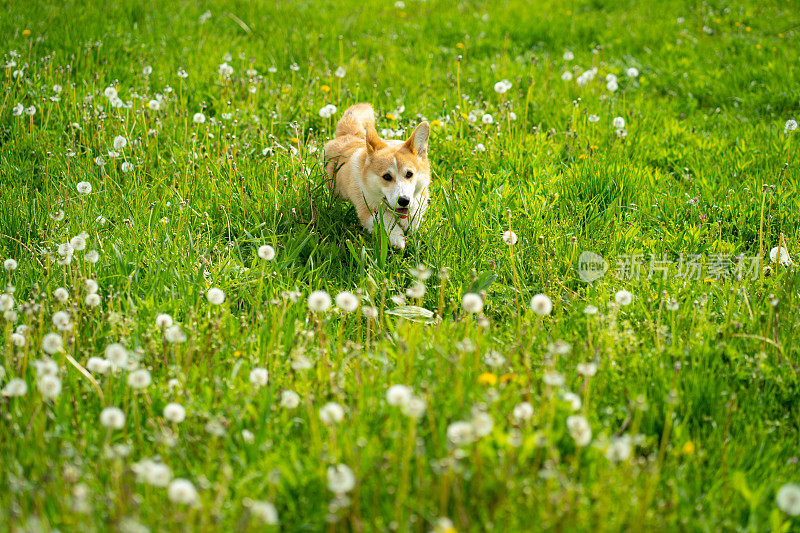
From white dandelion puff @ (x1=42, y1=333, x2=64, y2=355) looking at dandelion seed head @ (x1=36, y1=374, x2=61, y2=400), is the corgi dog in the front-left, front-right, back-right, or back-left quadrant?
back-left

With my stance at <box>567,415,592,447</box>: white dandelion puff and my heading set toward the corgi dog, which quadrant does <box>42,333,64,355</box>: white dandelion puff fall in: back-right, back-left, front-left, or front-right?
front-left

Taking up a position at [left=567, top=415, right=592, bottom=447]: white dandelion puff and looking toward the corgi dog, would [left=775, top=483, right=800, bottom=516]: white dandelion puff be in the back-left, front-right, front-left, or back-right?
back-right

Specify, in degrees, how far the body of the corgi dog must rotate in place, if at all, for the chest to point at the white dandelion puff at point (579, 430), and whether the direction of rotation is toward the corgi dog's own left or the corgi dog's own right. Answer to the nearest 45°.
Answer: approximately 45° to the corgi dog's own right

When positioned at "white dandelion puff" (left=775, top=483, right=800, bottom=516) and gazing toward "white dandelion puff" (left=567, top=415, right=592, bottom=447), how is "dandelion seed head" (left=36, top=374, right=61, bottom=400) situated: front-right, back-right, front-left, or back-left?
front-left

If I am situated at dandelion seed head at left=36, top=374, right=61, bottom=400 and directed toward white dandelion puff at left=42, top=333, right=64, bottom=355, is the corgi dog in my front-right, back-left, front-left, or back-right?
front-right

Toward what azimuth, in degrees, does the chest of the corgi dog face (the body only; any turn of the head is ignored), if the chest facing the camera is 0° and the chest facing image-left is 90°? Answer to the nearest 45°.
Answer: approximately 315°

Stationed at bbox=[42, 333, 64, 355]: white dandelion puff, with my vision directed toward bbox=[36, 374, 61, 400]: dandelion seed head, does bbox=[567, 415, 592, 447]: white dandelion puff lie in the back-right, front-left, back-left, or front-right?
front-left

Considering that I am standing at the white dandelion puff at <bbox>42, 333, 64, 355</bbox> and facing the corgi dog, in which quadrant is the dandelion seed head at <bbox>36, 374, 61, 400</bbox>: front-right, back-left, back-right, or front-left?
back-right

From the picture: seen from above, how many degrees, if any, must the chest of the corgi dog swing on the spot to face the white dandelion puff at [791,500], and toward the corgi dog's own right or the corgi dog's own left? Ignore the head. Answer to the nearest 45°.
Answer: approximately 45° to the corgi dog's own right

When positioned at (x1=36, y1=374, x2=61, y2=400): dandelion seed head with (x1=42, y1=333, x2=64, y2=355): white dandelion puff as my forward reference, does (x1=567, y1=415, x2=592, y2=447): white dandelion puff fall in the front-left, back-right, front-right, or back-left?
back-right

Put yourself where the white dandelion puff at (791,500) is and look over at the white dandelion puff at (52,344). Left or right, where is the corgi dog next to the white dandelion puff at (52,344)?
right
